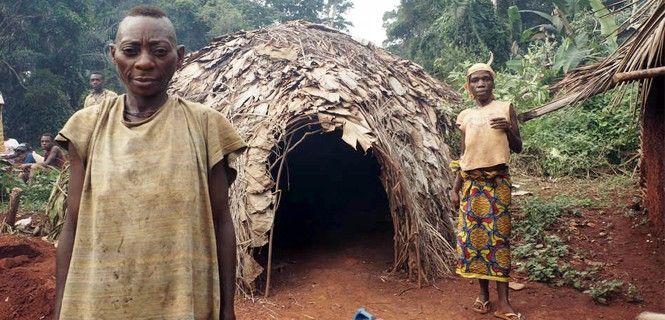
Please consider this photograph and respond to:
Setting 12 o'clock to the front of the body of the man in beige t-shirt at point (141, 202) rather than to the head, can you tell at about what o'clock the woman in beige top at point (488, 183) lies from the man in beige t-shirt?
The woman in beige top is roughly at 8 o'clock from the man in beige t-shirt.

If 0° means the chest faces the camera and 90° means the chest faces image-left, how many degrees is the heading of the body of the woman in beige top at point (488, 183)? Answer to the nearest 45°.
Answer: approximately 0°

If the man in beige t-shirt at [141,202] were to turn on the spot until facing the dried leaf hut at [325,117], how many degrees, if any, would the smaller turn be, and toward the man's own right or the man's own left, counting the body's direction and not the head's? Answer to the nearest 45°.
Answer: approximately 135° to the man's own left

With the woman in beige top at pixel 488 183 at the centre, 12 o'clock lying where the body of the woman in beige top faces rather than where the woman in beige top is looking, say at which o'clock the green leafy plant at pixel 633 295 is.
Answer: The green leafy plant is roughly at 8 o'clock from the woman in beige top.

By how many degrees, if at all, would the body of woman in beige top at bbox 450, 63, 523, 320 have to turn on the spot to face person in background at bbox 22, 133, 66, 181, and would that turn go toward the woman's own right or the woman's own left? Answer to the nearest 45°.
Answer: approximately 135° to the woman's own right

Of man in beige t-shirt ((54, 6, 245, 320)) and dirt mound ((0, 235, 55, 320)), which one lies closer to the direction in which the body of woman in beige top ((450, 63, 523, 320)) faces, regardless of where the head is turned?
the man in beige t-shirt

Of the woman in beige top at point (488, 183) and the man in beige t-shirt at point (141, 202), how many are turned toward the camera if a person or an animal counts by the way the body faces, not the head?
2

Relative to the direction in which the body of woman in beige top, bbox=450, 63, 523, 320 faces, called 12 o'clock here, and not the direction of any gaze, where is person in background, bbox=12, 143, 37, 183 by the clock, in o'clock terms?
The person in background is roughly at 4 o'clock from the woman in beige top.

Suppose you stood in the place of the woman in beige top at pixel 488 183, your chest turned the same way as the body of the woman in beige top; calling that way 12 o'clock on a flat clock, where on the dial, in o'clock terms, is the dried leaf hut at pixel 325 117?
The dried leaf hut is roughly at 4 o'clock from the woman in beige top.

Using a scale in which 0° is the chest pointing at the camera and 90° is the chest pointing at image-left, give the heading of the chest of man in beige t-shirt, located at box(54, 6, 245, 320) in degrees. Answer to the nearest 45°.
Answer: approximately 0°

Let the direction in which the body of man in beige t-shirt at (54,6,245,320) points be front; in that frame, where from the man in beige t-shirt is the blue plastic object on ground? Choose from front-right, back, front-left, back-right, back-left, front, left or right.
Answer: back-left
